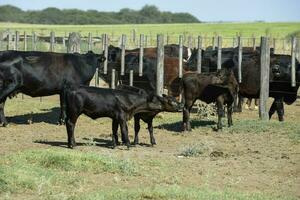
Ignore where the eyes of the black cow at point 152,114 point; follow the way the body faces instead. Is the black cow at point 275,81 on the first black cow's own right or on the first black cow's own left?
on the first black cow's own left

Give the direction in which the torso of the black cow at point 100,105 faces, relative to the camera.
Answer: to the viewer's right

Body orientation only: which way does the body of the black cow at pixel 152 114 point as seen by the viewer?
to the viewer's right

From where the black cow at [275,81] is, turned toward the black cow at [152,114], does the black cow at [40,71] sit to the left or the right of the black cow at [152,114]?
right
